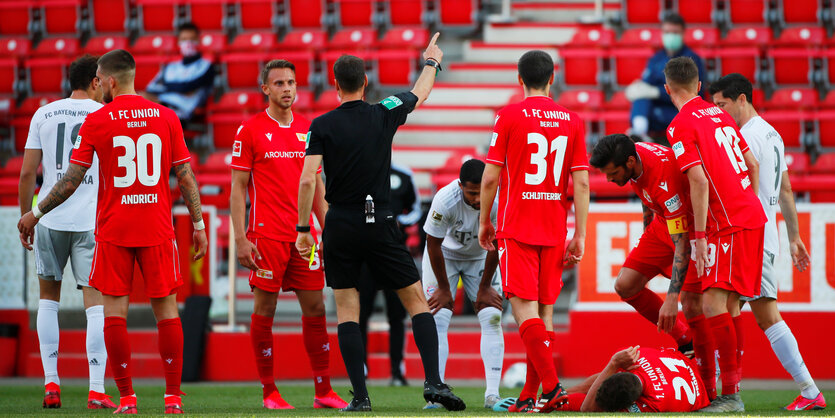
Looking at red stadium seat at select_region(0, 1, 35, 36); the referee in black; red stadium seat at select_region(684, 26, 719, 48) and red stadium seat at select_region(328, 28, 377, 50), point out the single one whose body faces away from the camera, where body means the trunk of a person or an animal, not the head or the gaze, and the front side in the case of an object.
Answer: the referee in black

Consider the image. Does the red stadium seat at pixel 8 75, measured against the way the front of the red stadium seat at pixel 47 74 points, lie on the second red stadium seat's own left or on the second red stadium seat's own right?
on the second red stadium seat's own right

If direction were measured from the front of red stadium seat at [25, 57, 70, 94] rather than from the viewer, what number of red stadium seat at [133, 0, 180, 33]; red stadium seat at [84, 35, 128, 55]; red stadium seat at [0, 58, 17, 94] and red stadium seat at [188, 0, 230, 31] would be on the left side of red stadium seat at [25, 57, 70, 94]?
3

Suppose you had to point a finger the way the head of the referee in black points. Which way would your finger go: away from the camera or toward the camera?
away from the camera

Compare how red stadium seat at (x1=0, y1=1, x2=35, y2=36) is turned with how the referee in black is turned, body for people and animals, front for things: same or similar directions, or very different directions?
very different directions

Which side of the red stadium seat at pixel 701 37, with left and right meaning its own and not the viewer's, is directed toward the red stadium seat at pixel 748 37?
left

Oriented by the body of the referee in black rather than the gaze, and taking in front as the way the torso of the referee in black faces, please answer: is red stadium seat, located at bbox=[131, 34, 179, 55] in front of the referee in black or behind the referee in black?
in front

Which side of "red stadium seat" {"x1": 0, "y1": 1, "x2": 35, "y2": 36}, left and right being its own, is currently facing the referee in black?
front

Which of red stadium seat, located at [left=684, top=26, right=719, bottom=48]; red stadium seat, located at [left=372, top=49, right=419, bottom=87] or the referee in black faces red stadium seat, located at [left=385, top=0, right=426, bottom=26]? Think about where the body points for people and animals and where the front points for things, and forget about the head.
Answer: the referee in black

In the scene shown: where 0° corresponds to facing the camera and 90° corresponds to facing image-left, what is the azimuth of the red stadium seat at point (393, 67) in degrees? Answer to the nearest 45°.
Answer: approximately 0°

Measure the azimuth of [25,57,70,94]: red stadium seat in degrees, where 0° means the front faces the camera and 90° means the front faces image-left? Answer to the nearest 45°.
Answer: approximately 0°

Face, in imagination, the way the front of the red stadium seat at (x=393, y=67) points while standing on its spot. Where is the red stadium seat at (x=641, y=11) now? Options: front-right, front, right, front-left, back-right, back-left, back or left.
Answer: left

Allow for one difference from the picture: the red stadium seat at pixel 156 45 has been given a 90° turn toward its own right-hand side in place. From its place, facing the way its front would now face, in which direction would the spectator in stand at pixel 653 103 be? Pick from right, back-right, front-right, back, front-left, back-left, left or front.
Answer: back-left
